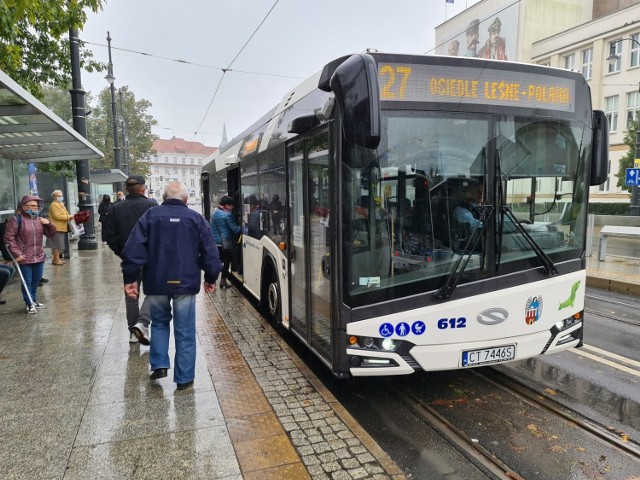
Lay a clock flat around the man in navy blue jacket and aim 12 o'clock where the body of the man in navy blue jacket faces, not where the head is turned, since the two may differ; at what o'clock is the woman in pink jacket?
The woman in pink jacket is roughly at 11 o'clock from the man in navy blue jacket.

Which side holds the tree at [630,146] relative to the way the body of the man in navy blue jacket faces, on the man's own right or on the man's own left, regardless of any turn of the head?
on the man's own right

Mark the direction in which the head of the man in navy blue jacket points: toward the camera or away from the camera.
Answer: away from the camera

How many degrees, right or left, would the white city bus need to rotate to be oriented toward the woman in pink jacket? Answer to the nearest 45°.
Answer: approximately 135° to its right

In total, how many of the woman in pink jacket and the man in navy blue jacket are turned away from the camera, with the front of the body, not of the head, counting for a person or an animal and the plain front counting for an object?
1

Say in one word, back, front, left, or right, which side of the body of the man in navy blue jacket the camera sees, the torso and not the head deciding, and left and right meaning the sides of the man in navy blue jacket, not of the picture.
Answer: back

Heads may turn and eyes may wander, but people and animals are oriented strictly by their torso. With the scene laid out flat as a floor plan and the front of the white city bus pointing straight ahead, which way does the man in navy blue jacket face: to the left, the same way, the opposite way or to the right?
the opposite way

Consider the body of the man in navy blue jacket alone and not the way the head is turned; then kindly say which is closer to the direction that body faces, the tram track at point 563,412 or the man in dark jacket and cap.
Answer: the man in dark jacket and cap

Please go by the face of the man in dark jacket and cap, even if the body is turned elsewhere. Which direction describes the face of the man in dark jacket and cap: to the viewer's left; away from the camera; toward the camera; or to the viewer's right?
away from the camera
